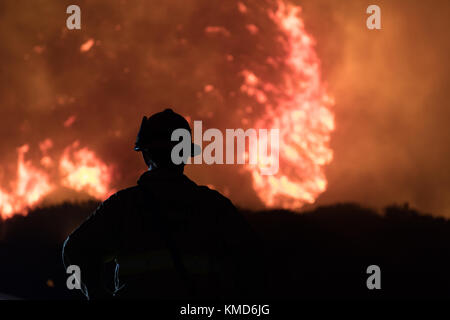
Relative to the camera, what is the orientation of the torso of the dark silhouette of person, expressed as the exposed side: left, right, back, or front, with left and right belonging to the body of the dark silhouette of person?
back
